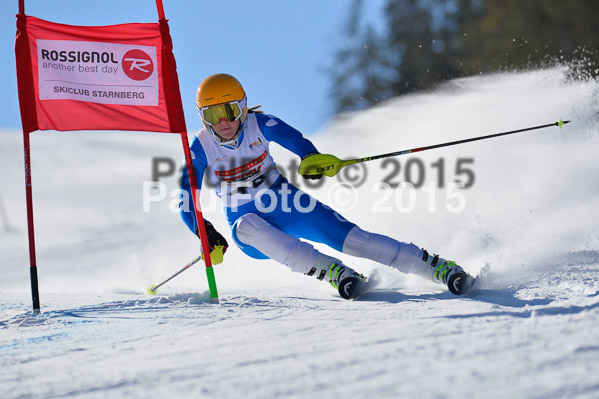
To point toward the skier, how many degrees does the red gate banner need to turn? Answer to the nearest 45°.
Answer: approximately 90° to its left

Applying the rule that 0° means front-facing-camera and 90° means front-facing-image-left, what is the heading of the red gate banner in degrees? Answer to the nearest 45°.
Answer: approximately 0°
